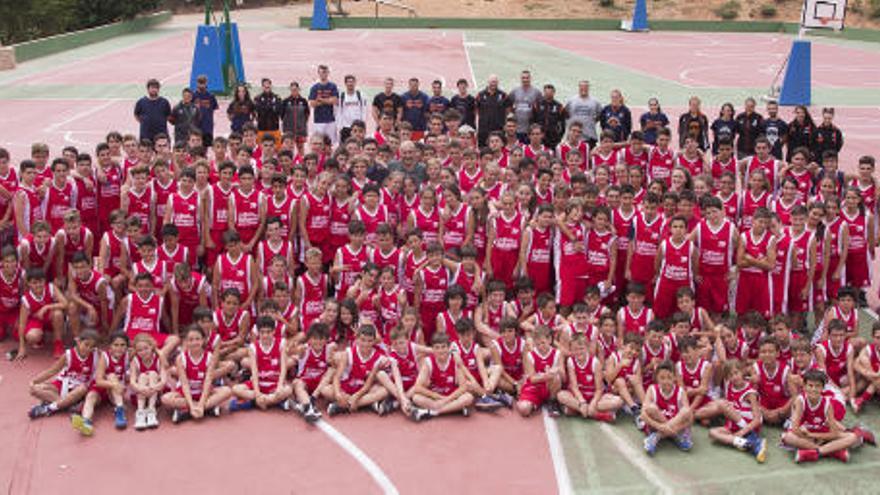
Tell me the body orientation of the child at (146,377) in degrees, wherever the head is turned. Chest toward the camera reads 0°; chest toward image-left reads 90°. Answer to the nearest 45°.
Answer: approximately 0°

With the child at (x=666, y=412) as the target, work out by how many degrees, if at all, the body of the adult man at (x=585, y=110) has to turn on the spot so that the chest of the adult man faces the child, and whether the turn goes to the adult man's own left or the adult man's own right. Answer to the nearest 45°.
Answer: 0° — they already face them

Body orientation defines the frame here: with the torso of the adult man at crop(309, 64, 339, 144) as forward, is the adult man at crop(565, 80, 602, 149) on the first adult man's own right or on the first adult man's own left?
on the first adult man's own left

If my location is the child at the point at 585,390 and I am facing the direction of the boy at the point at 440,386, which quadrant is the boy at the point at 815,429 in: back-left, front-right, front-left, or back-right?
back-left

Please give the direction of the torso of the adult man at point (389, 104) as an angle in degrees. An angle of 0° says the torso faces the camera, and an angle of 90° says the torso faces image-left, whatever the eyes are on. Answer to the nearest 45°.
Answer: approximately 0°

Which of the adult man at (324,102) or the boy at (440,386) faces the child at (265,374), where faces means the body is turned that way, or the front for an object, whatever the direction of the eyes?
the adult man

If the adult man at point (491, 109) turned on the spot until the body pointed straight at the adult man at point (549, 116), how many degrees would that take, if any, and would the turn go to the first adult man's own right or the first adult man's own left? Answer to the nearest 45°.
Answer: approximately 45° to the first adult man's own left

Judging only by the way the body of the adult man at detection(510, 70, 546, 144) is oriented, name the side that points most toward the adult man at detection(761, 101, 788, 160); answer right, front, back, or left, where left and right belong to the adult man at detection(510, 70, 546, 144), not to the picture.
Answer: left

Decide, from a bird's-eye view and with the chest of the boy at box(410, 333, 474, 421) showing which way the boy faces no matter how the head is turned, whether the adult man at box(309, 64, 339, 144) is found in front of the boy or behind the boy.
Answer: behind

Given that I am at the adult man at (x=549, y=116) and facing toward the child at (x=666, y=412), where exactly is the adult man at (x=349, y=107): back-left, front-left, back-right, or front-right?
back-right

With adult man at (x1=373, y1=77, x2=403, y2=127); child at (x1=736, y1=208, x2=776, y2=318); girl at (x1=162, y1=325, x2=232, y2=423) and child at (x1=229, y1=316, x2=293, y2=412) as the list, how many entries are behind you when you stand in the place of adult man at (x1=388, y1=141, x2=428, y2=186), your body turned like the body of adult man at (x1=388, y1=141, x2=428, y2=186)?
1
